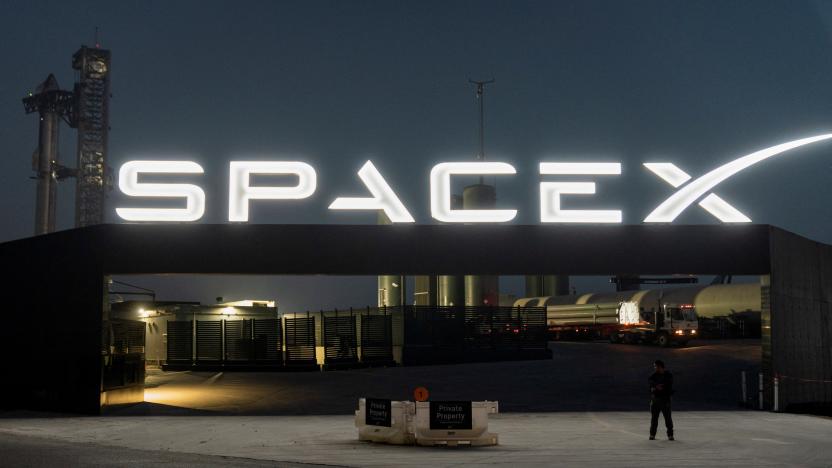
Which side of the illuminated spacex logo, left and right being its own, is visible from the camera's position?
front

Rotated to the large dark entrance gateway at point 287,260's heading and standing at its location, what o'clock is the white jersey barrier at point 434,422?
The white jersey barrier is roughly at 11 o'clock from the large dark entrance gateway.

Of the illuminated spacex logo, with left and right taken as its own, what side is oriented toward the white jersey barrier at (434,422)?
front

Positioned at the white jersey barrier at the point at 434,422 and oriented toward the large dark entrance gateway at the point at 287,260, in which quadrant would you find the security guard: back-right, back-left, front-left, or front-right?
back-right

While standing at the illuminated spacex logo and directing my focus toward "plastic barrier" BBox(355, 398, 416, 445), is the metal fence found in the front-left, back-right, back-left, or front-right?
back-right

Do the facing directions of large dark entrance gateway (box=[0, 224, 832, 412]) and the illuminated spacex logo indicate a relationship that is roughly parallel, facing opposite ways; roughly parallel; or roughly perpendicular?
roughly parallel

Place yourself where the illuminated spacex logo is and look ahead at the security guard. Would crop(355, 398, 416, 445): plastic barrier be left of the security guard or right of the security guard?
right

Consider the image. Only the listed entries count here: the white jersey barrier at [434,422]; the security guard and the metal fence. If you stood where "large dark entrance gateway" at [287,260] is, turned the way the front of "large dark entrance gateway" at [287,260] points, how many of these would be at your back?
1

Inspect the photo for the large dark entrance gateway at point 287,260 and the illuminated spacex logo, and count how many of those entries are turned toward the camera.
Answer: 2

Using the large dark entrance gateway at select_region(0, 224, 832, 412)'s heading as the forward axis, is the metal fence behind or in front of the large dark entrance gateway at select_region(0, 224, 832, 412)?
behind

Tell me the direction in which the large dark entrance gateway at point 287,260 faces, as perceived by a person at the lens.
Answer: facing the viewer

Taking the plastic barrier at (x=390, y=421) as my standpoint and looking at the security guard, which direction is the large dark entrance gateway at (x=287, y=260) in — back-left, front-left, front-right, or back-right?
back-left

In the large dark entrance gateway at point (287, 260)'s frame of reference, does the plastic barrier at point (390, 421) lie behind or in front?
in front

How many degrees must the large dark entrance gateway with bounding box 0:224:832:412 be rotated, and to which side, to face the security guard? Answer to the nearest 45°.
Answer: approximately 45° to its left
